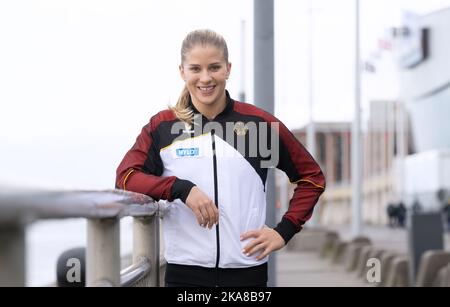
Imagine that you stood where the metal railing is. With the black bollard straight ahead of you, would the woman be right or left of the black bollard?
right

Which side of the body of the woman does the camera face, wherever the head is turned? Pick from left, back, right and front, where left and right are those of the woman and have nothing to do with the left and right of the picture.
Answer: front

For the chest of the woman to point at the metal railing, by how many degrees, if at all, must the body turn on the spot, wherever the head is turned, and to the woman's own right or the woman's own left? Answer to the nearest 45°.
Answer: approximately 45° to the woman's own right

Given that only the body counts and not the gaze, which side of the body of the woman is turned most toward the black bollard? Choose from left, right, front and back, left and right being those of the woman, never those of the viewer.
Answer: right
